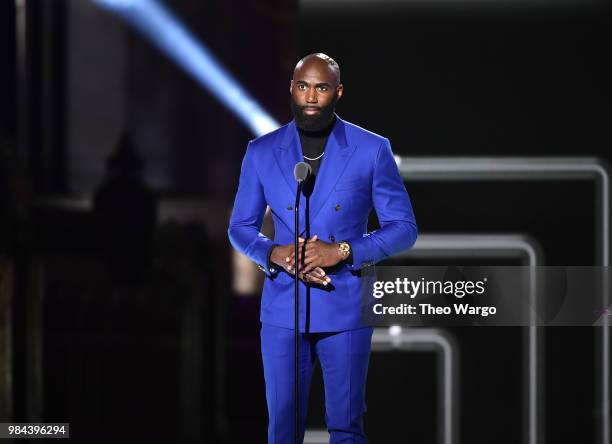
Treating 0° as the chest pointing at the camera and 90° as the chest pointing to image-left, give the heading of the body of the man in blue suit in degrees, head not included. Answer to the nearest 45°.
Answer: approximately 0°
